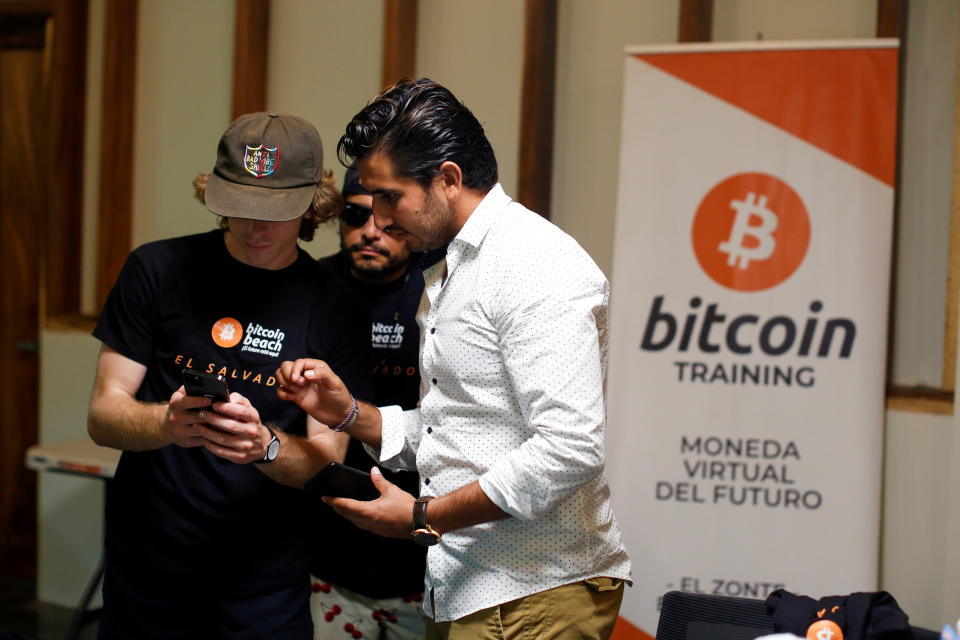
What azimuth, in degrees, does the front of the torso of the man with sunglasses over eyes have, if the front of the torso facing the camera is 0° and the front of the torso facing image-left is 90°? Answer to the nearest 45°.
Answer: approximately 0°

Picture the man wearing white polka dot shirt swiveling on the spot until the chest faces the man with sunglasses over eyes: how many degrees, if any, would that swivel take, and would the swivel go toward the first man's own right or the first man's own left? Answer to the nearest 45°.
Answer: approximately 90° to the first man's own right

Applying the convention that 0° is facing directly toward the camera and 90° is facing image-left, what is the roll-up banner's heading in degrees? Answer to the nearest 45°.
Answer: approximately 0°

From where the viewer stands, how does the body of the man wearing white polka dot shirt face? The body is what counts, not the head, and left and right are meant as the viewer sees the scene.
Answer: facing to the left of the viewer

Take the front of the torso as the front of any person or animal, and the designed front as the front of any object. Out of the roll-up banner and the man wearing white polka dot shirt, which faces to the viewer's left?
the man wearing white polka dot shirt

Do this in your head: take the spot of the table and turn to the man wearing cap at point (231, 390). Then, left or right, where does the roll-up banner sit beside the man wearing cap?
left
